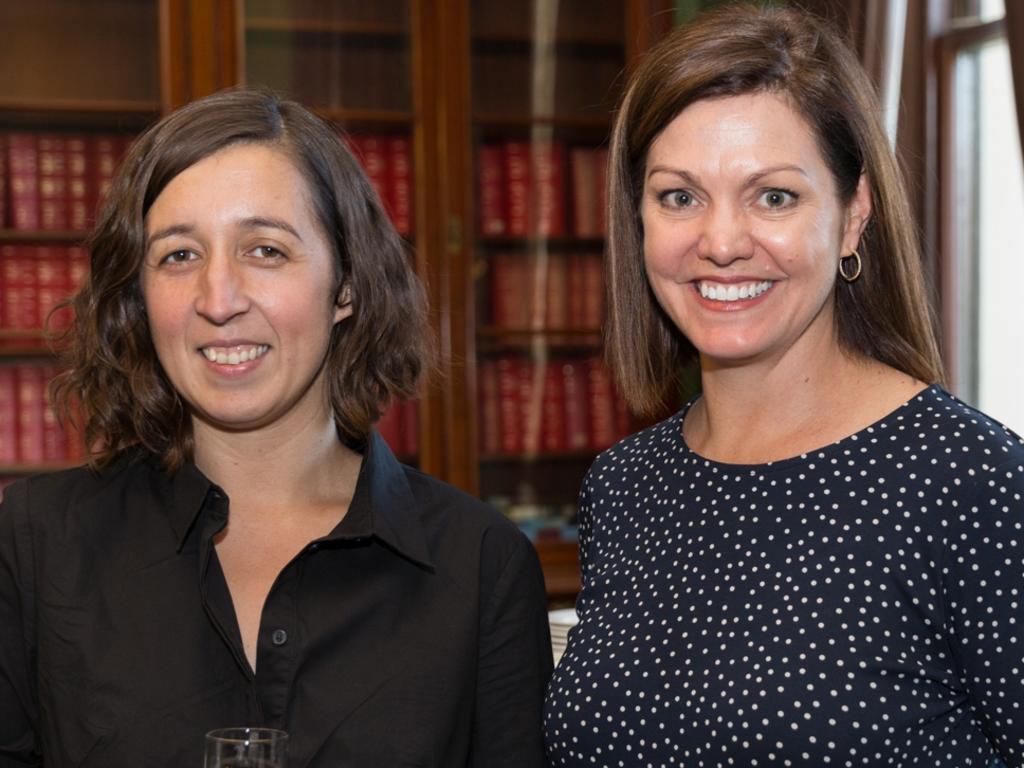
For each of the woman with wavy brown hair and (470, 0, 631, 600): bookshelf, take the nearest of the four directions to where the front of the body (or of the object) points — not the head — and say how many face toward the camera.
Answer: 2

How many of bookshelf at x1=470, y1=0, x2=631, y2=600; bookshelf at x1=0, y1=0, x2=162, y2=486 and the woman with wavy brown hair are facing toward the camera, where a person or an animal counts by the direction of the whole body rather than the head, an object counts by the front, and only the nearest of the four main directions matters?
3

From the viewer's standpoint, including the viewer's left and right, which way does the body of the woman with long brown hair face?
facing the viewer and to the left of the viewer

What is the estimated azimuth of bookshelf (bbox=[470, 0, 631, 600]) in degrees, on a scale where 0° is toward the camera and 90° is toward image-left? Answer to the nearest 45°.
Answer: approximately 0°

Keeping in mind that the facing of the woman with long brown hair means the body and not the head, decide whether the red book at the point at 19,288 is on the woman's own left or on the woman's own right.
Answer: on the woman's own right

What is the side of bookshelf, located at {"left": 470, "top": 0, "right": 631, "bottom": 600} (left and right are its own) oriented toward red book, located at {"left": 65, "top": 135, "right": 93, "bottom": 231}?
right

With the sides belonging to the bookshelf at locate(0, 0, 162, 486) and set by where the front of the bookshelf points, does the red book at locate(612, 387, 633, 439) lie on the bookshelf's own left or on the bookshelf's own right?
on the bookshelf's own left
